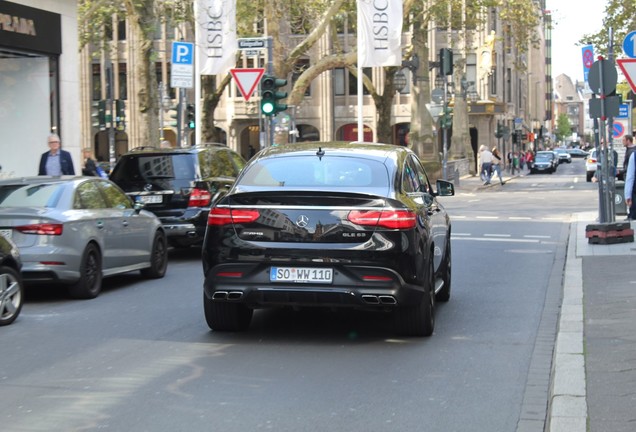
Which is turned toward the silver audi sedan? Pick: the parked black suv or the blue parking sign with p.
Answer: the blue parking sign with p

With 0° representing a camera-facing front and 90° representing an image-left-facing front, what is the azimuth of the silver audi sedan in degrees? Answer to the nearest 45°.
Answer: approximately 225°

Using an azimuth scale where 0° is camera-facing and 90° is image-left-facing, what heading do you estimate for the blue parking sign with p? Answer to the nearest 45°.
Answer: approximately 0°

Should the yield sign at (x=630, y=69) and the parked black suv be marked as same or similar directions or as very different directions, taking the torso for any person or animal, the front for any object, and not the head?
very different directions

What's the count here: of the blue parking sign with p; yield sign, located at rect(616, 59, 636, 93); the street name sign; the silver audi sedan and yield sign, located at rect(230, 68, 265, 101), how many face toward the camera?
4

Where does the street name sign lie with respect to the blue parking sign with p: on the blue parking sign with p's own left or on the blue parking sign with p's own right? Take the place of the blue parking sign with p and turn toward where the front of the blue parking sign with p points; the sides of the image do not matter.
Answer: on the blue parking sign with p's own left

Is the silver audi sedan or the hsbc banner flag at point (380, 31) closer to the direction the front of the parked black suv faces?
the hsbc banner flag

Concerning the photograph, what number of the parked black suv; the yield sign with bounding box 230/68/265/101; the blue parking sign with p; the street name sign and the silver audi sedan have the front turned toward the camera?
3

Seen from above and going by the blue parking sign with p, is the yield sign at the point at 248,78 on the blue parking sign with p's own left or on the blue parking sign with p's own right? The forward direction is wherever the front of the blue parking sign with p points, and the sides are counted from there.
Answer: on the blue parking sign with p's own left
